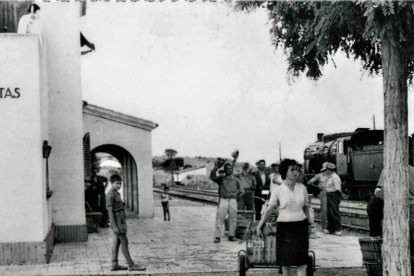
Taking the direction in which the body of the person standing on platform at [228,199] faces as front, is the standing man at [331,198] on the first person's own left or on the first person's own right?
on the first person's own left

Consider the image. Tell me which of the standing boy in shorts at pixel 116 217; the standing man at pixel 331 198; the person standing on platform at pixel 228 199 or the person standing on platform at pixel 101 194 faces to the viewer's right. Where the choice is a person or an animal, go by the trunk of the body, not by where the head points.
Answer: the standing boy in shorts

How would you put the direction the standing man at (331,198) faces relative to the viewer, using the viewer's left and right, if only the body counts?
facing the viewer and to the left of the viewer

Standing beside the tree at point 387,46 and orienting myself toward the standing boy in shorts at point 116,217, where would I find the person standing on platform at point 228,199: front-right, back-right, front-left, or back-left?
front-right

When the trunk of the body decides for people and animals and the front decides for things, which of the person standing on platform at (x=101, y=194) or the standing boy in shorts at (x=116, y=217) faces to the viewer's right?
the standing boy in shorts

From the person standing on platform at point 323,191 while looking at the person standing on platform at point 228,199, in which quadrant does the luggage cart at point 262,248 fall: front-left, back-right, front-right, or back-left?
front-left

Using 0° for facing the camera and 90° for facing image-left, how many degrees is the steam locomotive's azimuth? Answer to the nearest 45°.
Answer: approximately 135°

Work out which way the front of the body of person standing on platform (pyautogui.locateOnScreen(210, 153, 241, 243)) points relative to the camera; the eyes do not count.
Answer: toward the camera

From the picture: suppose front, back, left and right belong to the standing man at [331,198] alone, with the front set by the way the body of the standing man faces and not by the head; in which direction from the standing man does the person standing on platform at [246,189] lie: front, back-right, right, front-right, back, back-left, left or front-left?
front-right

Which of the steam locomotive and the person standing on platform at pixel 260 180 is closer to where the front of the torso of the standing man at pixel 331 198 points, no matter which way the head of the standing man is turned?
the person standing on platform
